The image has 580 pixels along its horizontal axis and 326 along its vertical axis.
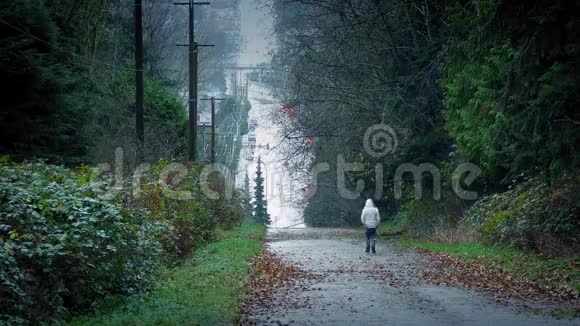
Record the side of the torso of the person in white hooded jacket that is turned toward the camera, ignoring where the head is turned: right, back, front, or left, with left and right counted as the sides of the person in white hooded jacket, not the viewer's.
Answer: back

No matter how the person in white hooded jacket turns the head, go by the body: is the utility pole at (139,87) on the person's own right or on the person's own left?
on the person's own left

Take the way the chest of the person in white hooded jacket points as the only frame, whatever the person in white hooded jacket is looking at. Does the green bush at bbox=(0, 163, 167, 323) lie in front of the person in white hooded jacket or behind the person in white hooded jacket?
behind

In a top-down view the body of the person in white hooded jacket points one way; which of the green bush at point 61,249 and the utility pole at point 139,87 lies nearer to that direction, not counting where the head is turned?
the utility pole
